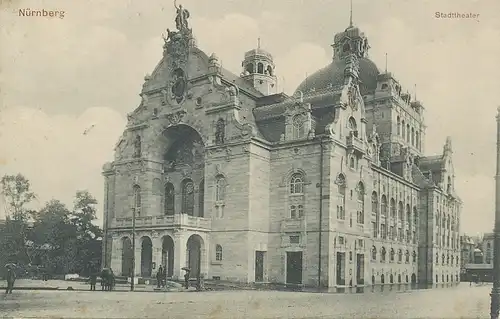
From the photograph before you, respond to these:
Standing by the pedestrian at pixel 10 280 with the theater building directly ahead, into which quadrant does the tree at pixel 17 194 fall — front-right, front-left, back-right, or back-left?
front-left

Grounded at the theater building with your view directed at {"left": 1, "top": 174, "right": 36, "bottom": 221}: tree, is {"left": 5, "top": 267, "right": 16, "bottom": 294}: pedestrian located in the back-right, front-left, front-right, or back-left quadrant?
front-left

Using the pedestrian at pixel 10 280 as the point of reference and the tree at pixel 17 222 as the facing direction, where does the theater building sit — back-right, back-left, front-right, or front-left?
front-right

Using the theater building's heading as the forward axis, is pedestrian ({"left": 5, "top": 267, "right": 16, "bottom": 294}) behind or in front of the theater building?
in front

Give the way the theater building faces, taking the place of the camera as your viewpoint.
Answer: facing the viewer and to the left of the viewer
